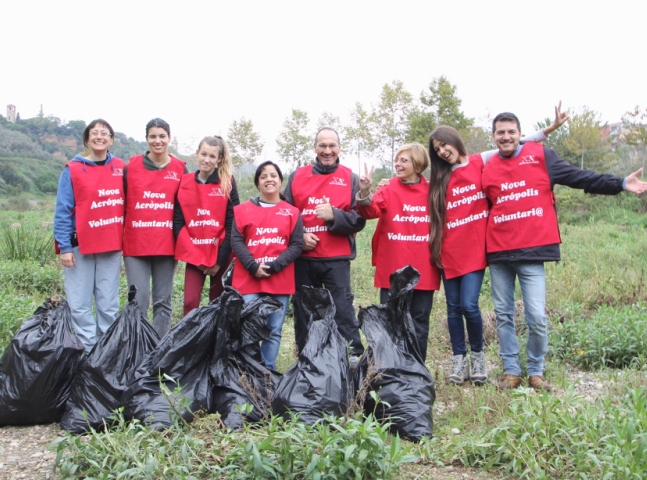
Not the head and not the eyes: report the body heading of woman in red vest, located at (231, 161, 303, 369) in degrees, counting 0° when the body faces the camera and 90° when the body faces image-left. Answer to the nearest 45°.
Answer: approximately 0°

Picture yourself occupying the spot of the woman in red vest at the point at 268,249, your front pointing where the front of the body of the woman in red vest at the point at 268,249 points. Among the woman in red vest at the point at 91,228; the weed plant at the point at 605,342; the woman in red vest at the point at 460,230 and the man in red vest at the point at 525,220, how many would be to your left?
3

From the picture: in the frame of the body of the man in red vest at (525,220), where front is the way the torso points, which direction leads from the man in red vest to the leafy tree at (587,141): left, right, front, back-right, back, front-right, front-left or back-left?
back

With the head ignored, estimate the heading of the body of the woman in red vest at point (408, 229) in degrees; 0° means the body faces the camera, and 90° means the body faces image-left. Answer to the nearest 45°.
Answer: approximately 0°

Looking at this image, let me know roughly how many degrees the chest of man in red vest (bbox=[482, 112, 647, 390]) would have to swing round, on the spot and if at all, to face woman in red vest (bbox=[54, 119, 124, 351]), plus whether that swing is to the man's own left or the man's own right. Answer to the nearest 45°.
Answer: approximately 90° to the man's own right

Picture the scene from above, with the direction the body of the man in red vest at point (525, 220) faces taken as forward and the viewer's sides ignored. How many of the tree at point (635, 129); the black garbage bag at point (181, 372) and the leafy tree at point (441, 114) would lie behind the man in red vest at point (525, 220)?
2

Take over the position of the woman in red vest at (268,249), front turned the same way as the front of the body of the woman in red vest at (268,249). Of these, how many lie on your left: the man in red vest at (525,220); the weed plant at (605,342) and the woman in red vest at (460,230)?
3

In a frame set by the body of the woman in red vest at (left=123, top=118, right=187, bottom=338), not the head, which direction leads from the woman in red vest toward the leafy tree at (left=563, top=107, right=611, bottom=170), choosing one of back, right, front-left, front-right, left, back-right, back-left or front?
back-left
